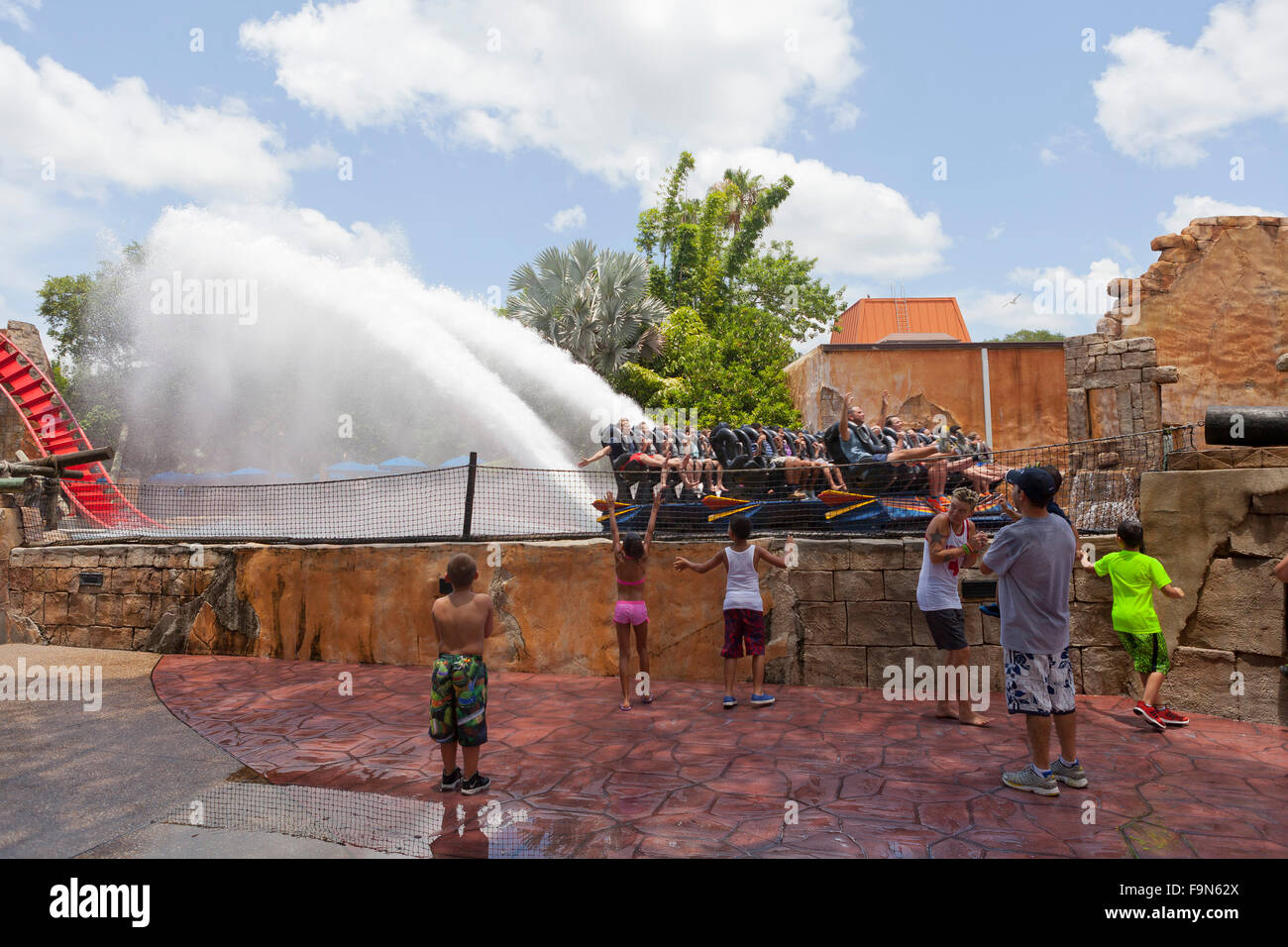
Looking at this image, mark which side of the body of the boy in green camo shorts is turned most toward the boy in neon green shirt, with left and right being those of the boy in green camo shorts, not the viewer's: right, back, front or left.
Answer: right

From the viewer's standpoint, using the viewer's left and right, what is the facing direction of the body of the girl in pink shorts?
facing away from the viewer

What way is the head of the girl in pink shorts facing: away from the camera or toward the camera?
away from the camera

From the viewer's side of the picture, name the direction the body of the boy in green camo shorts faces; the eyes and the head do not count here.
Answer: away from the camera

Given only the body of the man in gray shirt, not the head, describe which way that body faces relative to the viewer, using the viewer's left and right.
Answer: facing away from the viewer and to the left of the viewer

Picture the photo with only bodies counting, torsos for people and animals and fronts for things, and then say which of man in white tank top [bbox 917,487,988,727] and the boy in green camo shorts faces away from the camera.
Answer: the boy in green camo shorts

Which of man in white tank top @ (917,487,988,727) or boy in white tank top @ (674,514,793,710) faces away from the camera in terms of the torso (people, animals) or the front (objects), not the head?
boy in white tank top @ (674,514,793,710)

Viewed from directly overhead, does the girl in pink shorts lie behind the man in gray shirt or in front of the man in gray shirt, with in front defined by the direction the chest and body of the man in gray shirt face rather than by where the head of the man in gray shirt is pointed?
in front

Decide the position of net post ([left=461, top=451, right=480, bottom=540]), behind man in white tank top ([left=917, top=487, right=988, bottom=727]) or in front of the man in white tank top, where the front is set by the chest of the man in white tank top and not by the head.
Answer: behind

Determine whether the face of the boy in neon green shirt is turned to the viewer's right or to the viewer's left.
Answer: to the viewer's left

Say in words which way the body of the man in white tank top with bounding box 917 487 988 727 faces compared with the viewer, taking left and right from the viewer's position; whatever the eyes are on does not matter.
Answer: facing the viewer and to the right of the viewer

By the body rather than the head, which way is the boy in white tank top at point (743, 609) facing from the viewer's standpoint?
away from the camera

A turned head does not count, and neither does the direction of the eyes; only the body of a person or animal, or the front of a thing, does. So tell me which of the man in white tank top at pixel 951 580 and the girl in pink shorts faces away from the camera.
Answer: the girl in pink shorts

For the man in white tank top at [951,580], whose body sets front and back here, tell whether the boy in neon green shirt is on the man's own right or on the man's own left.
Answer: on the man's own left

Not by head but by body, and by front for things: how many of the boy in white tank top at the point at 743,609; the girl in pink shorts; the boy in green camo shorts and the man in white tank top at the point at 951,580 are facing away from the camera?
3

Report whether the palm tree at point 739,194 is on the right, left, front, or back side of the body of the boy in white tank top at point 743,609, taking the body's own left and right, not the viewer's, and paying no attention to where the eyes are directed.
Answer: front

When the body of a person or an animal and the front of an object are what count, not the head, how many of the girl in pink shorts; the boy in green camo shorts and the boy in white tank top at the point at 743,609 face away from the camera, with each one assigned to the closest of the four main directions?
3
